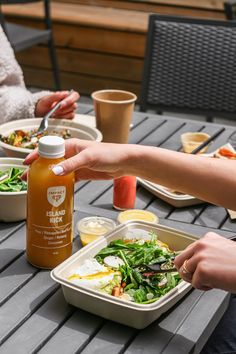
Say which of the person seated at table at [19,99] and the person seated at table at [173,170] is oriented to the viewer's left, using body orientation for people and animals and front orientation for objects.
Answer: the person seated at table at [173,170]

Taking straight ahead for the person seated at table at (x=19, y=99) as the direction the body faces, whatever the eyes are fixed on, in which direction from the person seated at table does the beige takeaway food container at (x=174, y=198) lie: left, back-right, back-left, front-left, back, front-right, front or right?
front-right

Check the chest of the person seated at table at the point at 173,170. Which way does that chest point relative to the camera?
to the viewer's left

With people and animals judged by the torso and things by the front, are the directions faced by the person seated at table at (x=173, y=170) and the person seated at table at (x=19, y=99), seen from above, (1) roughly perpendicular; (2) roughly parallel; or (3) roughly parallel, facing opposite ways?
roughly parallel, facing opposite ways

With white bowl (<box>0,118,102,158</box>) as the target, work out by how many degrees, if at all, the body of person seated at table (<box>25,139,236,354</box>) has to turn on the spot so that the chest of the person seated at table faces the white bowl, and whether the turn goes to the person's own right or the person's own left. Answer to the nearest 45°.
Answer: approximately 45° to the person's own right
